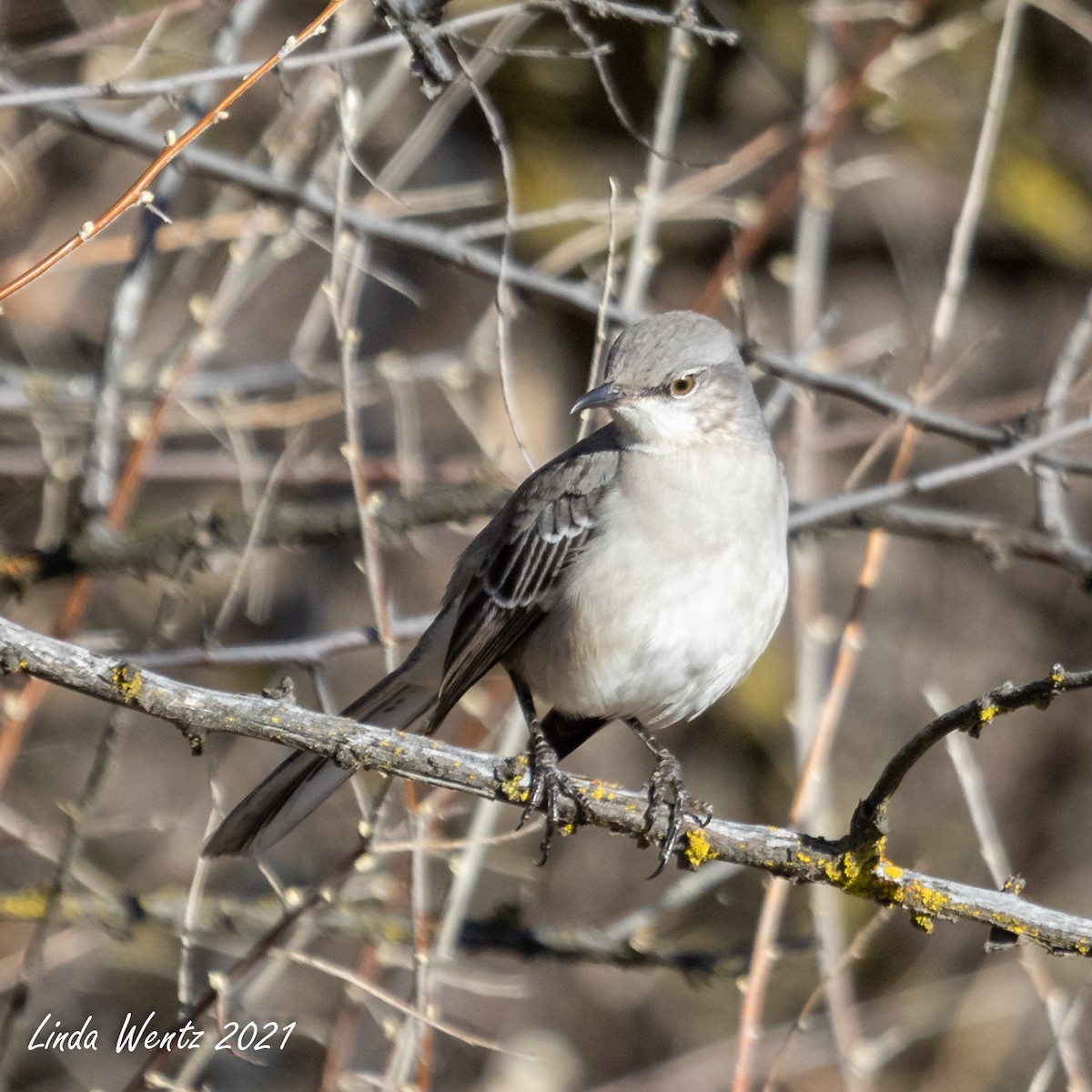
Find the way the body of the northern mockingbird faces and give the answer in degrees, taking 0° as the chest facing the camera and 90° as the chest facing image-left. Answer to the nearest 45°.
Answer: approximately 315°
